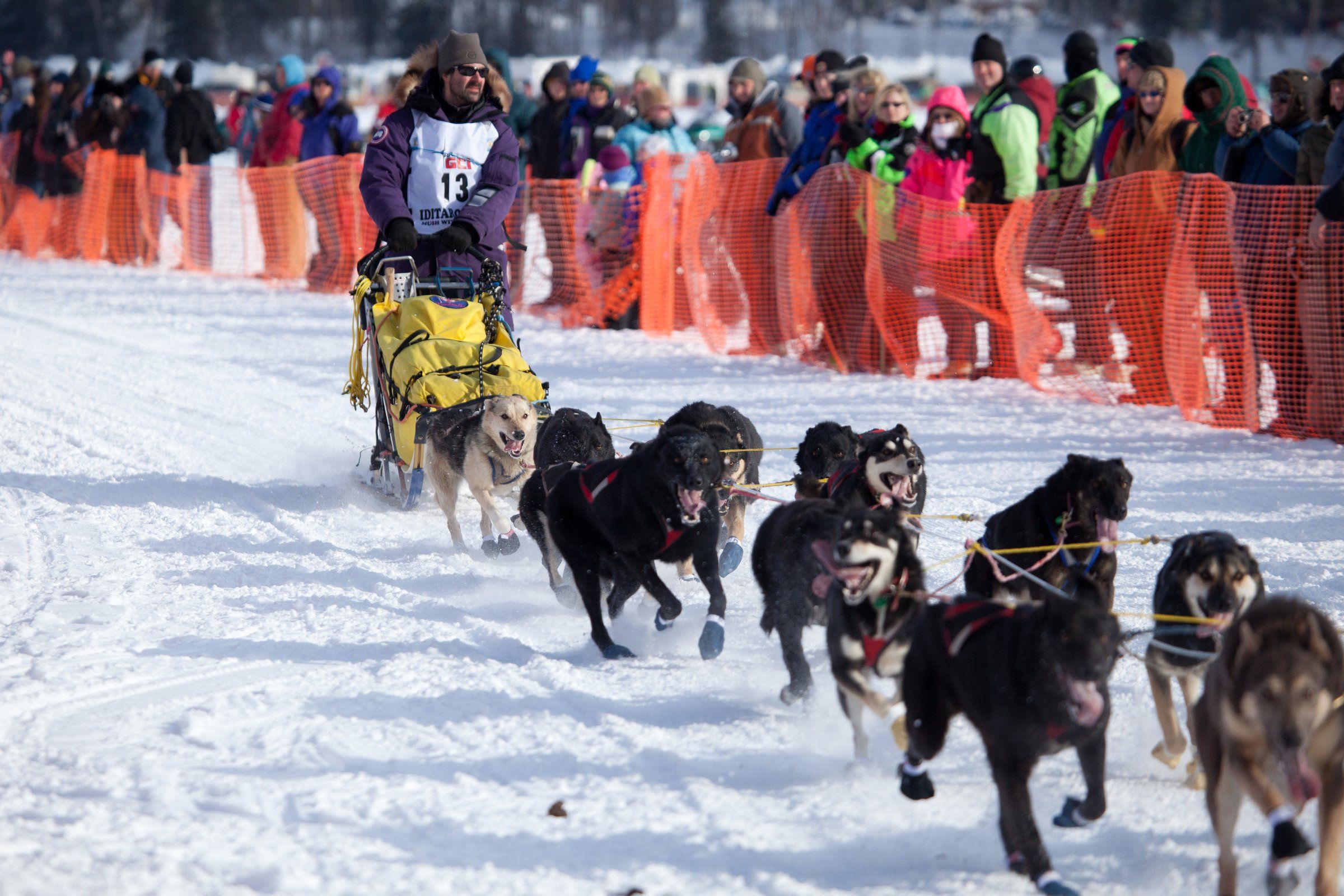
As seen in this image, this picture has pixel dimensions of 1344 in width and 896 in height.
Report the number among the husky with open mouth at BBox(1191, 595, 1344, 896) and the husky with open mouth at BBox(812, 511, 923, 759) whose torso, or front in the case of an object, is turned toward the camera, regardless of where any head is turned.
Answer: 2

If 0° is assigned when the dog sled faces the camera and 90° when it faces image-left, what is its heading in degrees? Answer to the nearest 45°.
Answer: approximately 315°

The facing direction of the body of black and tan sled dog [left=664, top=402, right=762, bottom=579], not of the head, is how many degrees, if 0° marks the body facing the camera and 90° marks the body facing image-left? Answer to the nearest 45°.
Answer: approximately 315°

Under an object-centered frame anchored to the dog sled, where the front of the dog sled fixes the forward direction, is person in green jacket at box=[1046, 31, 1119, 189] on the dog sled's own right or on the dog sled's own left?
on the dog sled's own left

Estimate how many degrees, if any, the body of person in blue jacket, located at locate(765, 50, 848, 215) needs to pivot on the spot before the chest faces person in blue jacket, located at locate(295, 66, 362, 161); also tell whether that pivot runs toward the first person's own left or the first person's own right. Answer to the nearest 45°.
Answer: approximately 90° to the first person's own right

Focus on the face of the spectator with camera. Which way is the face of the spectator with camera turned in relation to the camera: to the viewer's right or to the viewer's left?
to the viewer's left

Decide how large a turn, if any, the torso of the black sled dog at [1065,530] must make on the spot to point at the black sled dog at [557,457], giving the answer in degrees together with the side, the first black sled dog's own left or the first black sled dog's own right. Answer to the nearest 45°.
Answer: approximately 180°

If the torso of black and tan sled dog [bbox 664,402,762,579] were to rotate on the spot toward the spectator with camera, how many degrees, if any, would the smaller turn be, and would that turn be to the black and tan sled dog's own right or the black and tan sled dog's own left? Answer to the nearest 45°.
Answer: approximately 90° to the black and tan sled dog's own left

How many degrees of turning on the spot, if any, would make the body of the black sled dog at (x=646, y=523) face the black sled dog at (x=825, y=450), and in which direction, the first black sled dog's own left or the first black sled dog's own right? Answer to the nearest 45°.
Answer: approximately 90° to the first black sled dog's own left

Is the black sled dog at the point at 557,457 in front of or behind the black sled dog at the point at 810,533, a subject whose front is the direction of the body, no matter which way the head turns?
behind

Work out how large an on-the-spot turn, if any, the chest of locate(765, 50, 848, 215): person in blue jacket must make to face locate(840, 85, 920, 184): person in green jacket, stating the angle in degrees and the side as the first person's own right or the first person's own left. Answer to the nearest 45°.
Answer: approximately 90° to the first person's own left
